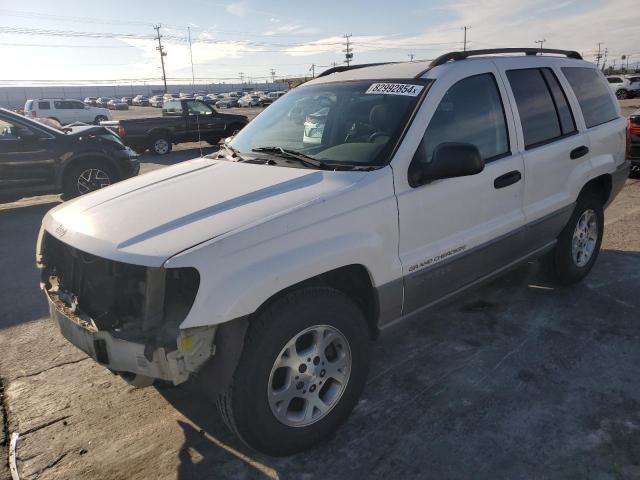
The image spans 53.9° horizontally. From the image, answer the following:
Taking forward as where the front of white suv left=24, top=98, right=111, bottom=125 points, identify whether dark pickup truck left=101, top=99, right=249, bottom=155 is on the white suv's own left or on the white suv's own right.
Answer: on the white suv's own right

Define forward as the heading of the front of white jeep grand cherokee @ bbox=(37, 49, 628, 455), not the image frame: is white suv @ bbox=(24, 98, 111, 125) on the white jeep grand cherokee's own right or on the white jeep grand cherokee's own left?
on the white jeep grand cherokee's own right

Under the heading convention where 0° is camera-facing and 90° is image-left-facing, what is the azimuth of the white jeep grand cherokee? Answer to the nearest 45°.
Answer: approximately 45°

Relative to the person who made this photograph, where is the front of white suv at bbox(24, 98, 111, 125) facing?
facing to the right of the viewer

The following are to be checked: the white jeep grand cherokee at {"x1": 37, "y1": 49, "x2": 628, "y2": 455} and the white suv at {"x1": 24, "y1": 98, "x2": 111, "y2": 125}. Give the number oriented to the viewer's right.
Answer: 1

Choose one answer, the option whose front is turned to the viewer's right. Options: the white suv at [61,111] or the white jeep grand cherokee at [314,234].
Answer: the white suv

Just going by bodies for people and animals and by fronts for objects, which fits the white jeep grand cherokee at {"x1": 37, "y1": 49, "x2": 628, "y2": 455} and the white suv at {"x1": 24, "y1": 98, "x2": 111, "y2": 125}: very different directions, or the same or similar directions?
very different directions

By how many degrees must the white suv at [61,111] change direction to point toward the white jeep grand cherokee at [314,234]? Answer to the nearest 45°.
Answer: approximately 90° to its right

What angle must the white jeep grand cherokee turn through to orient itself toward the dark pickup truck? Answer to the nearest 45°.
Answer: approximately 135° to its right
